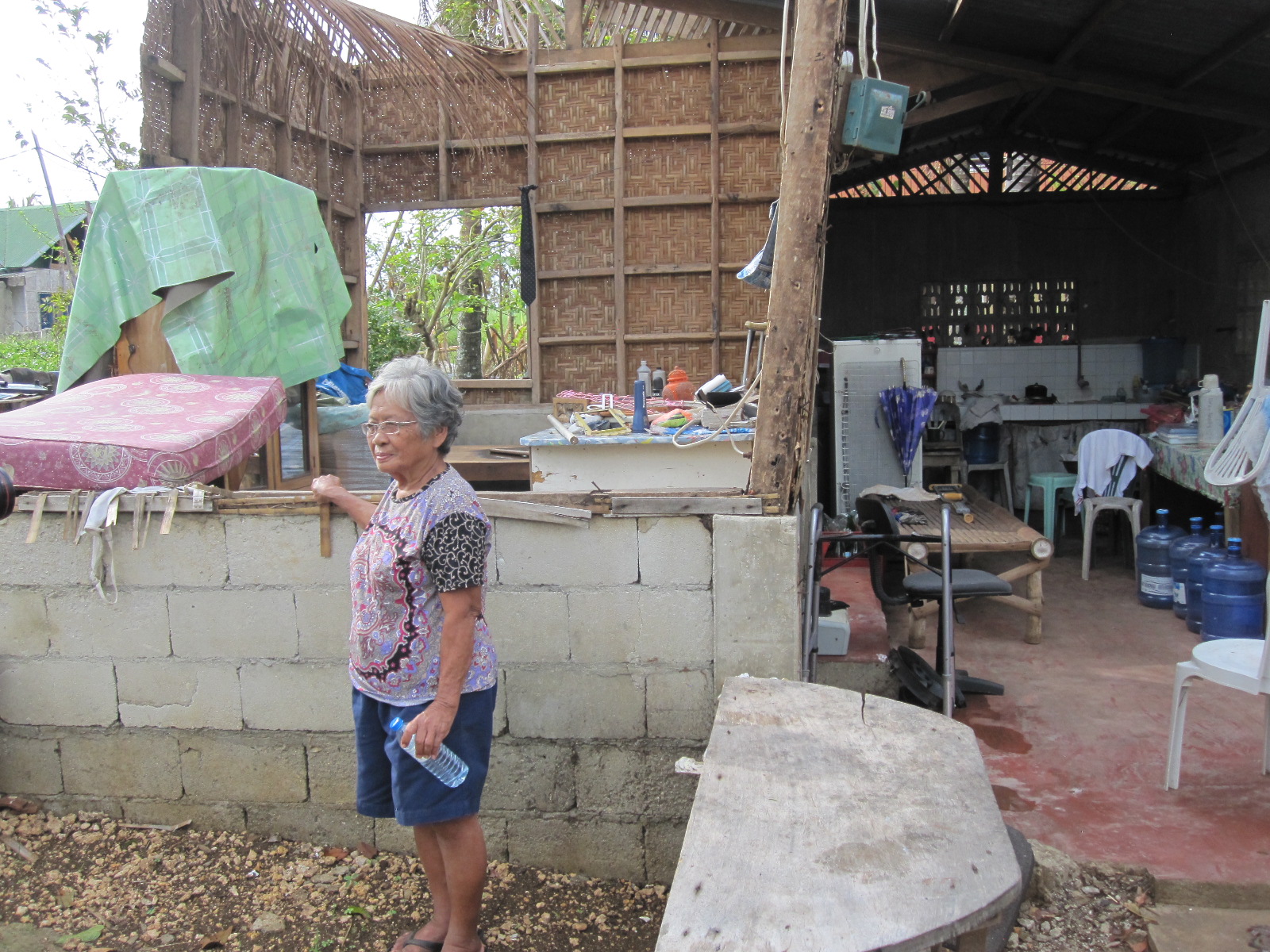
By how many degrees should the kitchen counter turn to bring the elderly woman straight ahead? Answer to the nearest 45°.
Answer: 0° — it already faces them

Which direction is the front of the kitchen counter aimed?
toward the camera

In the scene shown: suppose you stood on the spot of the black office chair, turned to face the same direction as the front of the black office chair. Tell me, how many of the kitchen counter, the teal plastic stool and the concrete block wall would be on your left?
2

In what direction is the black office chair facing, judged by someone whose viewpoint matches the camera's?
facing to the right of the viewer

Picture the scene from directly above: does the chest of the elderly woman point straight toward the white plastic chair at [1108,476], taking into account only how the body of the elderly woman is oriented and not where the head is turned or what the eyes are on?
no

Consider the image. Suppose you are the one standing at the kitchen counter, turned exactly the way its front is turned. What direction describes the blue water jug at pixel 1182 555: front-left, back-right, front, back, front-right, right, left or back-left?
front

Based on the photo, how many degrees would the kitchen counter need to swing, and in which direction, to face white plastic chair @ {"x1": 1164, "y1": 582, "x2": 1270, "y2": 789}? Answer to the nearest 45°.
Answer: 0° — it already faces it

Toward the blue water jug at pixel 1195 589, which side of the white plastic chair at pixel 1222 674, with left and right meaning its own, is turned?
right

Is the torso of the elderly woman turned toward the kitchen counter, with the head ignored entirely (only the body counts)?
no

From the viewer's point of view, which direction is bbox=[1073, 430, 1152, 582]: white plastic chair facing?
toward the camera

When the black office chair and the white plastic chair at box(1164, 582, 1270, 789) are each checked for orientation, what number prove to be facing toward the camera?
0

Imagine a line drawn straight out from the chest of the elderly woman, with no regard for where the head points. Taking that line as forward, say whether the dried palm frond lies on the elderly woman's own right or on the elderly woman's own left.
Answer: on the elderly woman's own right

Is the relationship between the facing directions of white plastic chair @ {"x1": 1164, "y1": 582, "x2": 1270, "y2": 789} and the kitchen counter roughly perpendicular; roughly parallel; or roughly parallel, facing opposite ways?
roughly perpendicular

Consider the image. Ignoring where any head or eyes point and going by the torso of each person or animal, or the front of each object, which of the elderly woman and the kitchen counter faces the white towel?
the kitchen counter

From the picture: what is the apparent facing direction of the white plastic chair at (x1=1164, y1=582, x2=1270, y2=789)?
to the viewer's left
